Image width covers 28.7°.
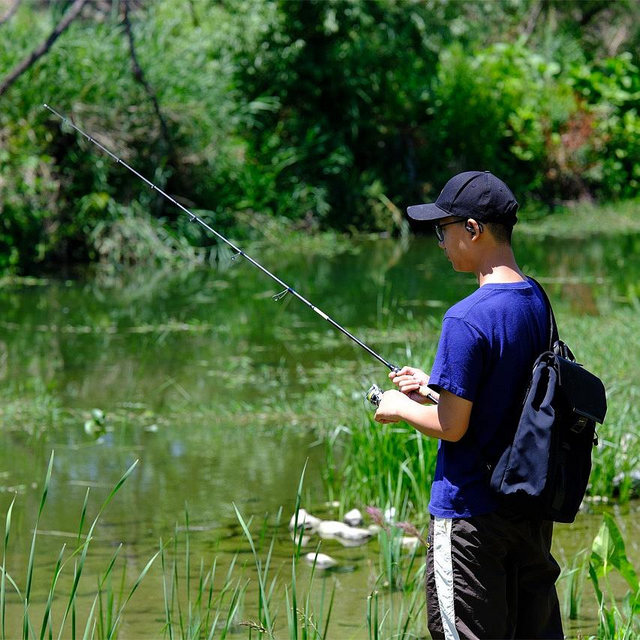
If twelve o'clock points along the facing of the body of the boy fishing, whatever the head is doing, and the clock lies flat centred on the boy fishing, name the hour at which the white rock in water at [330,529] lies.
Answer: The white rock in water is roughly at 1 o'clock from the boy fishing.

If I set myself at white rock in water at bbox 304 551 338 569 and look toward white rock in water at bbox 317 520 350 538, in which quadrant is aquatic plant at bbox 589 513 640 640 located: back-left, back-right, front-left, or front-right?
back-right

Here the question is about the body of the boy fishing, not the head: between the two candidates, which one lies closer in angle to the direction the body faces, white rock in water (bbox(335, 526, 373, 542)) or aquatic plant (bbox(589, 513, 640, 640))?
the white rock in water

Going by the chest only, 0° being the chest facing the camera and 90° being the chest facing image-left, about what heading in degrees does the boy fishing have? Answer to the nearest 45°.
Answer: approximately 135°

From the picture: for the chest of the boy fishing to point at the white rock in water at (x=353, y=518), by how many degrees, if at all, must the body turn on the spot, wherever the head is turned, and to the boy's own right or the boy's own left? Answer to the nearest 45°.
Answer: approximately 45° to the boy's own right

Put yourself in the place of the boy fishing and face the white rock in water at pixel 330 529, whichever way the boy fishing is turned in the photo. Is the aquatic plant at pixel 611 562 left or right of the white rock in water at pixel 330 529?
right

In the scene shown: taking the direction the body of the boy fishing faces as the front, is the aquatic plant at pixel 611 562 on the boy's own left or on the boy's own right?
on the boy's own right
